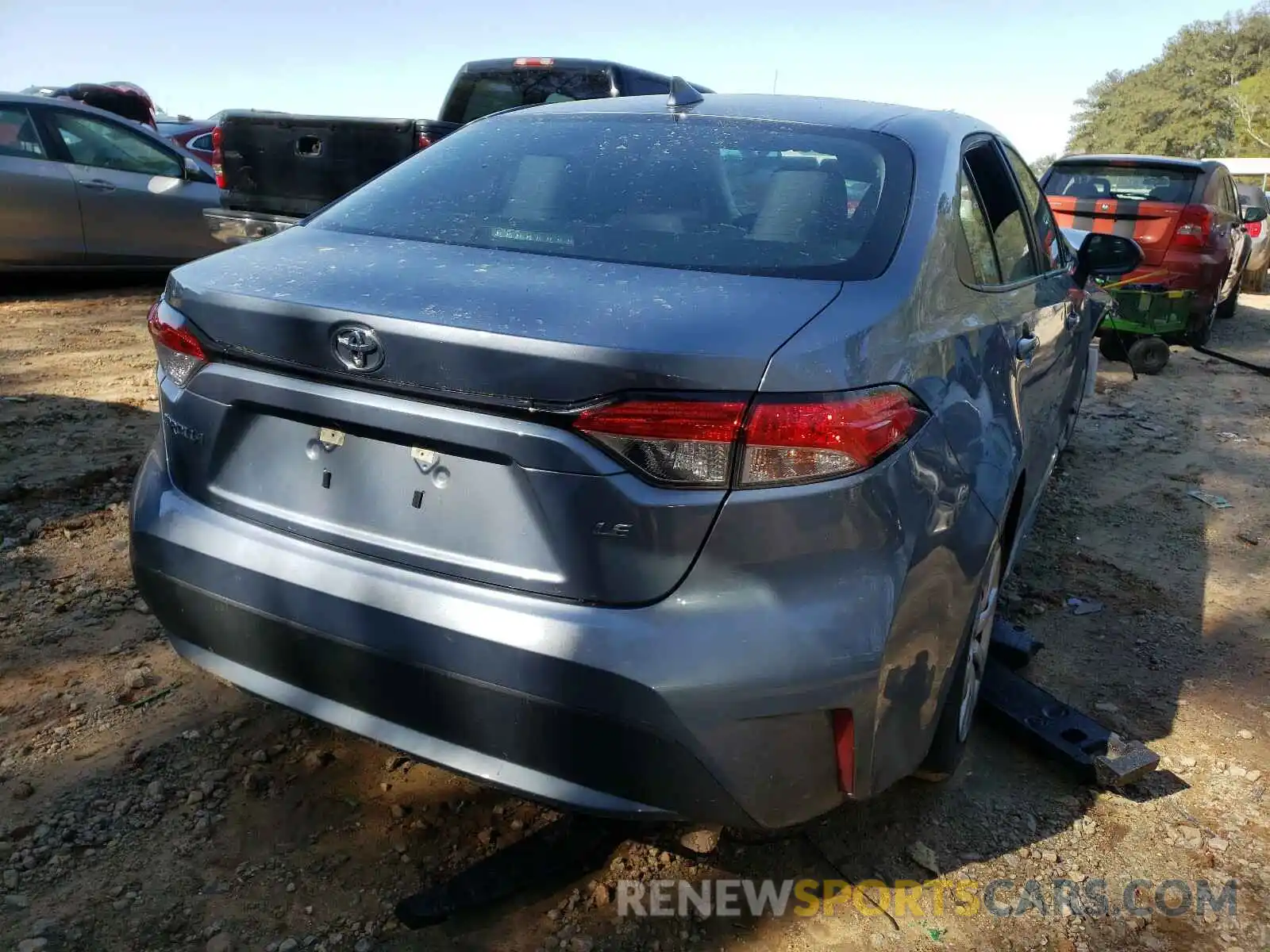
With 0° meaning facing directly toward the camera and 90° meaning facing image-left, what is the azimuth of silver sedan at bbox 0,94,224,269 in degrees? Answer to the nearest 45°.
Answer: approximately 270°

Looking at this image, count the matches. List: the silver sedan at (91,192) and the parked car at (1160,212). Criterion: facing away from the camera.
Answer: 1

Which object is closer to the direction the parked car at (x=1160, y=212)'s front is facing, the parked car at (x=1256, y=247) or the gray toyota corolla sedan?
the parked car

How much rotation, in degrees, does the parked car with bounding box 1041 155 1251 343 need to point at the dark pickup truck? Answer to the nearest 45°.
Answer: approximately 135° to its left

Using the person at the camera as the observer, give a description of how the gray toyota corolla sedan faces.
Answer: facing away from the viewer and to the right of the viewer

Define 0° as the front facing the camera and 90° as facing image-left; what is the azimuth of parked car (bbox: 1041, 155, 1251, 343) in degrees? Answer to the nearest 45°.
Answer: approximately 180°

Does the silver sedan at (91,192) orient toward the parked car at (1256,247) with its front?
yes

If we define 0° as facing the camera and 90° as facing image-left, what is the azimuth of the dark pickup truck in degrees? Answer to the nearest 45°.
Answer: approximately 225°

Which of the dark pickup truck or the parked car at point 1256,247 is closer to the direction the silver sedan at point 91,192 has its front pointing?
the parked car
